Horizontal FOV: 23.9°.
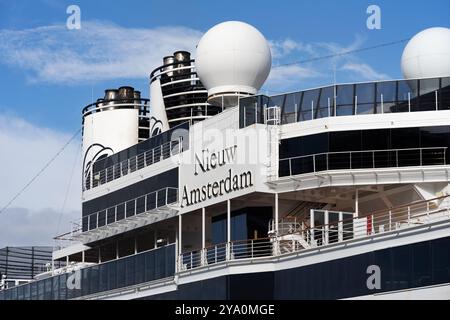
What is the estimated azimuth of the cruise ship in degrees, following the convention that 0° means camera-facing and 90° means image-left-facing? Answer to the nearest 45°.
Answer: approximately 315°
